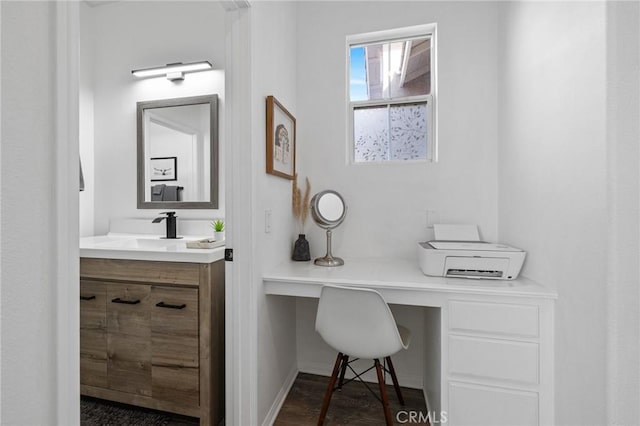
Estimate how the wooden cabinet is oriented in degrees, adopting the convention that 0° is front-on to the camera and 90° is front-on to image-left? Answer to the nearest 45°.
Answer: approximately 45°

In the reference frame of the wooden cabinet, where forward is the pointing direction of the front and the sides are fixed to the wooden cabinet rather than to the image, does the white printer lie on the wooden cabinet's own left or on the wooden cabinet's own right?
on the wooden cabinet's own left

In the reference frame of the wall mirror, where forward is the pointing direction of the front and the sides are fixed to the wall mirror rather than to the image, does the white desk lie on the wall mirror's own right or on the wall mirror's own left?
on the wall mirror's own left

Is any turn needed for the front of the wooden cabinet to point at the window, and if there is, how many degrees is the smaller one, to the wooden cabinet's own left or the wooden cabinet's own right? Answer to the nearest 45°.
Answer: approximately 135° to the wooden cabinet's own left

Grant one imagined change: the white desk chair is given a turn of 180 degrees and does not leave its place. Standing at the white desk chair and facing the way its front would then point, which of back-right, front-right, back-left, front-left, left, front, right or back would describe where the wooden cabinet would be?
front-right

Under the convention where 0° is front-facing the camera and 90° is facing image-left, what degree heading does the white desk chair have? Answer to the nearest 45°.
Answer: approximately 225°

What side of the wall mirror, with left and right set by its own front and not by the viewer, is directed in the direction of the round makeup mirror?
left

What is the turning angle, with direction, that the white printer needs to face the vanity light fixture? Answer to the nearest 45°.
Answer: approximately 90° to its right

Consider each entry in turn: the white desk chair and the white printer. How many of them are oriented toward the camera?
1
